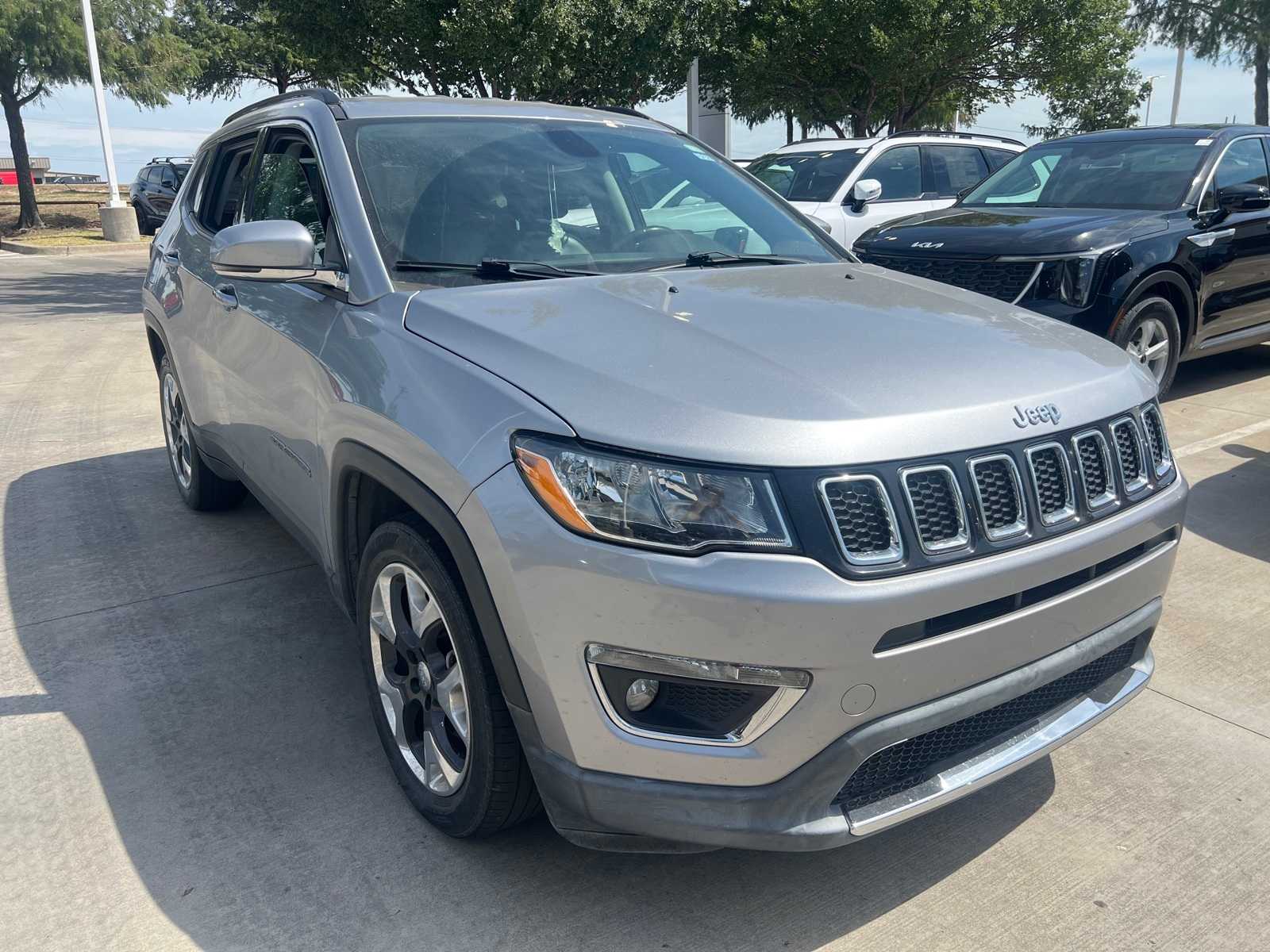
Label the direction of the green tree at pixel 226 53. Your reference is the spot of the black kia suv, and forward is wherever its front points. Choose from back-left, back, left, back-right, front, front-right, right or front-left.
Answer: right

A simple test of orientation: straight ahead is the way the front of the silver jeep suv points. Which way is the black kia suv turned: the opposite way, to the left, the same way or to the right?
to the right

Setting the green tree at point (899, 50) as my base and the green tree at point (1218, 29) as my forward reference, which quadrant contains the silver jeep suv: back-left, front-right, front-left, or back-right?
back-right

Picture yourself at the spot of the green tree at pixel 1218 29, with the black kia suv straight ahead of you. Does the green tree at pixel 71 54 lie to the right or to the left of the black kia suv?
right

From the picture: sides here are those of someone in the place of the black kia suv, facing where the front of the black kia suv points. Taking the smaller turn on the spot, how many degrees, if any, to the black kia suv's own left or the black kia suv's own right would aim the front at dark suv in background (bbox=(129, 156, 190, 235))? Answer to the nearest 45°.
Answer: approximately 90° to the black kia suv's own right

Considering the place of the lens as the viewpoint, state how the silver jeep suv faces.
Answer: facing the viewer and to the right of the viewer

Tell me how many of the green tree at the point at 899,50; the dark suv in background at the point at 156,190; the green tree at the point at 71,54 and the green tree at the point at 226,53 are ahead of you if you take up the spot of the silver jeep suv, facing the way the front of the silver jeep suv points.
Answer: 0

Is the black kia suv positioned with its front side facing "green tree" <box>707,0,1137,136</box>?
no

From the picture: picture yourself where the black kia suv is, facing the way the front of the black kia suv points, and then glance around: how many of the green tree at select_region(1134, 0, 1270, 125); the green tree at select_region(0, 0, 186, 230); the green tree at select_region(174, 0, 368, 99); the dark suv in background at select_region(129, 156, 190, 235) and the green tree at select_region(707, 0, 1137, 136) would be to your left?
0

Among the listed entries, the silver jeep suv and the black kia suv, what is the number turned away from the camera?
0

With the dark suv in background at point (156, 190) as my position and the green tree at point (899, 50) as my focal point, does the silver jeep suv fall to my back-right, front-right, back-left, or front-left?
front-right

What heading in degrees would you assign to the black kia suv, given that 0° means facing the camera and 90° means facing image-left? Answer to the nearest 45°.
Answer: approximately 45°

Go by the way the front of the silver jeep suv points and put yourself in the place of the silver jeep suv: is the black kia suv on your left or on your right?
on your left

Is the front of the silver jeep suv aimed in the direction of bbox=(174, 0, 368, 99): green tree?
no

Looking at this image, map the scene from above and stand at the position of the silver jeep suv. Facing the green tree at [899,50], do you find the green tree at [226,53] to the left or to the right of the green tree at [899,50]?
left

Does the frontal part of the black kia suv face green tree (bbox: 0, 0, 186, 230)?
no

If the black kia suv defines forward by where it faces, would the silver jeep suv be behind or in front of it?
in front
